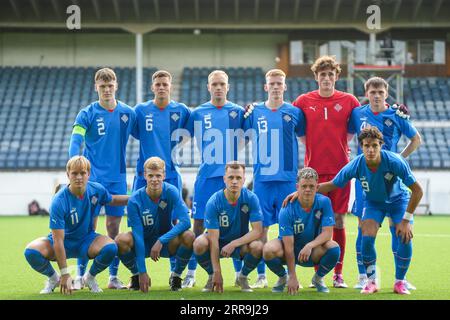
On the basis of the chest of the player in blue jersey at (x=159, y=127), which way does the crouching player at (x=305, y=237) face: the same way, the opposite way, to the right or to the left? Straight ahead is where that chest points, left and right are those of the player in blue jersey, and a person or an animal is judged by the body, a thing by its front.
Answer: the same way

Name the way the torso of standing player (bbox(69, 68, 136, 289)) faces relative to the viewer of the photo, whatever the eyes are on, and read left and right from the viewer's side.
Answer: facing the viewer

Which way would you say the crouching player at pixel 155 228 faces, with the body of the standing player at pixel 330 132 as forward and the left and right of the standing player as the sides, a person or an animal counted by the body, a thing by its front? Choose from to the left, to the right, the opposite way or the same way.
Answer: the same way

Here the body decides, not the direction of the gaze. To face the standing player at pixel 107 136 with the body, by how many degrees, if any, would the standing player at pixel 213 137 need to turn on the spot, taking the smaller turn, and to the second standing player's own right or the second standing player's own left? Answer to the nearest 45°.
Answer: approximately 90° to the second standing player's own right

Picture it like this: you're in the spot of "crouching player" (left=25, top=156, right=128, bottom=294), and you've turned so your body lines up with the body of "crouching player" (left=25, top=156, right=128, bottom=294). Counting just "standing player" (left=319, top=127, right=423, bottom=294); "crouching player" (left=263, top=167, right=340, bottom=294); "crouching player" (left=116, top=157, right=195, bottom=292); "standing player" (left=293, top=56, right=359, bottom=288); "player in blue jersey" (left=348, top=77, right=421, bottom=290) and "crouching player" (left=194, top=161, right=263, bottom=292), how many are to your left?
6

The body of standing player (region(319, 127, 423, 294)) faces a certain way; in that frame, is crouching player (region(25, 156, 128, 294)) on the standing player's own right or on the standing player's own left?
on the standing player's own right

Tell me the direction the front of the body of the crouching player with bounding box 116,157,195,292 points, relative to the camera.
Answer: toward the camera

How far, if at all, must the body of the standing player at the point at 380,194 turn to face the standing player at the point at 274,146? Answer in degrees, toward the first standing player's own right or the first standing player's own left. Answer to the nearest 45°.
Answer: approximately 135° to the first standing player's own right

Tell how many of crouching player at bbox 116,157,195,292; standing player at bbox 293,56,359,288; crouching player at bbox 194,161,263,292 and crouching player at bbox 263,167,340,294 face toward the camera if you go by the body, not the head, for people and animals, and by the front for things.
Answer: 4

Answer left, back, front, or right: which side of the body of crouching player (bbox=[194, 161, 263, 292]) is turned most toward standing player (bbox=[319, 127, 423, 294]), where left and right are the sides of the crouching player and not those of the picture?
left

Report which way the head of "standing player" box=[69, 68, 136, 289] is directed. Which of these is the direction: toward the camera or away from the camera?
toward the camera

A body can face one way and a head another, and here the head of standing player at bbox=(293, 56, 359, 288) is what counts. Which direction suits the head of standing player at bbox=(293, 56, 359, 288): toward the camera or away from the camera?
toward the camera

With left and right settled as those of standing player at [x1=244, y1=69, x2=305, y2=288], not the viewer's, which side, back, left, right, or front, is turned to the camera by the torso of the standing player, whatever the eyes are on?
front

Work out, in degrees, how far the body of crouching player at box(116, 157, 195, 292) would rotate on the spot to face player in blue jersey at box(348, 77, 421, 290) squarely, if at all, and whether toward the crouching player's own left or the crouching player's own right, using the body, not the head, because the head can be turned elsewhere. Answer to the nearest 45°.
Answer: approximately 90° to the crouching player's own left

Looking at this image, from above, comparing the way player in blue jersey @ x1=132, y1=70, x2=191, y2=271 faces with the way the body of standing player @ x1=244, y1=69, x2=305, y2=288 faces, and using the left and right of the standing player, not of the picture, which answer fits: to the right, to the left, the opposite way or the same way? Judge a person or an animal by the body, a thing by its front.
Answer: the same way

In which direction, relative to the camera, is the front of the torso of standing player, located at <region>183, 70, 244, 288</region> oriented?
toward the camera

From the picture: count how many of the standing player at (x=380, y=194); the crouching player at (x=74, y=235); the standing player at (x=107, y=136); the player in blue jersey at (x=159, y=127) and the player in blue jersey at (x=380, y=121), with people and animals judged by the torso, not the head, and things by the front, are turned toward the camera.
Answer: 5

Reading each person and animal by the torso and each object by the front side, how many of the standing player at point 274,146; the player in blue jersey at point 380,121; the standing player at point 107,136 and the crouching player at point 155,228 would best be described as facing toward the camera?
4

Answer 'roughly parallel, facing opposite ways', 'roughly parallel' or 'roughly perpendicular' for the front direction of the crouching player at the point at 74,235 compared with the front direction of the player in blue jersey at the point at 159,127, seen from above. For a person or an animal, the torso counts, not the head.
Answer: roughly parallel

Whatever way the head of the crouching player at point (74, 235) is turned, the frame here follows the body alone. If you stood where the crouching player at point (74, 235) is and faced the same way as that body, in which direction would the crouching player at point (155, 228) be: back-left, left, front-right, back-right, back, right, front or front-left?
left
